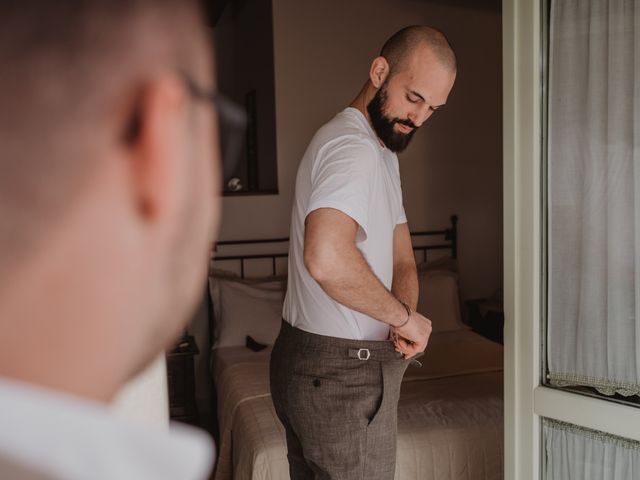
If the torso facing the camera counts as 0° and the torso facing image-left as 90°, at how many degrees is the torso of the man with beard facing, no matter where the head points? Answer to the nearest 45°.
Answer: approximately 270°

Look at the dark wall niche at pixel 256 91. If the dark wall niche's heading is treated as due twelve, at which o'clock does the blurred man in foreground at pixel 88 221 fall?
The blurred man in foreground is roughly at 12 o'clock from the dark wall niche.

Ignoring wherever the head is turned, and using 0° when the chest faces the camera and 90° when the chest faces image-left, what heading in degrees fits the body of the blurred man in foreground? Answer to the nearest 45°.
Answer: approximately 225°

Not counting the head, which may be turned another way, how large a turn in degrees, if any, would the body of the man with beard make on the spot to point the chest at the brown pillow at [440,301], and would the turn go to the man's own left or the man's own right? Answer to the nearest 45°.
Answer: approximately 90° to the man's own left

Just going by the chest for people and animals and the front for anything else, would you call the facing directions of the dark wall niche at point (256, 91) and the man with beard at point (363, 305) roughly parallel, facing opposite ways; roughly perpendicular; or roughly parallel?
roughly perpendicular

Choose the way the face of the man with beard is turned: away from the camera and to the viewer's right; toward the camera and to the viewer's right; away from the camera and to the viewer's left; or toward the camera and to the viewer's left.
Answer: toward the camera and to the viewer's right

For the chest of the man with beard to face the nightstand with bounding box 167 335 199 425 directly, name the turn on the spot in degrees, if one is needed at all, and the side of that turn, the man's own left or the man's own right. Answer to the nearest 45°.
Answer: approximately 135° to the man's own left

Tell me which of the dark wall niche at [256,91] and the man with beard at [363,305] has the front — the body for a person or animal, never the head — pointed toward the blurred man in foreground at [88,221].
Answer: the dark wall niche
